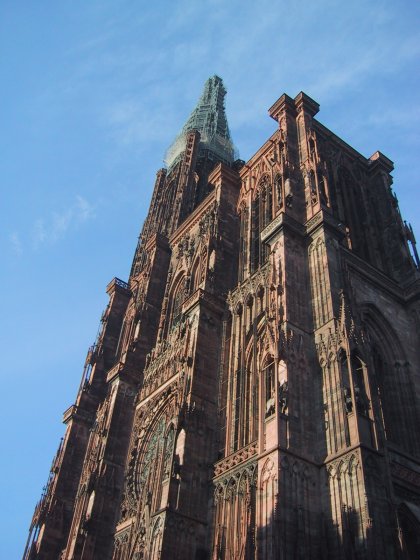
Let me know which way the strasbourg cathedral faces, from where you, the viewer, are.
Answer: facing the viewer and to the left of the viewer
